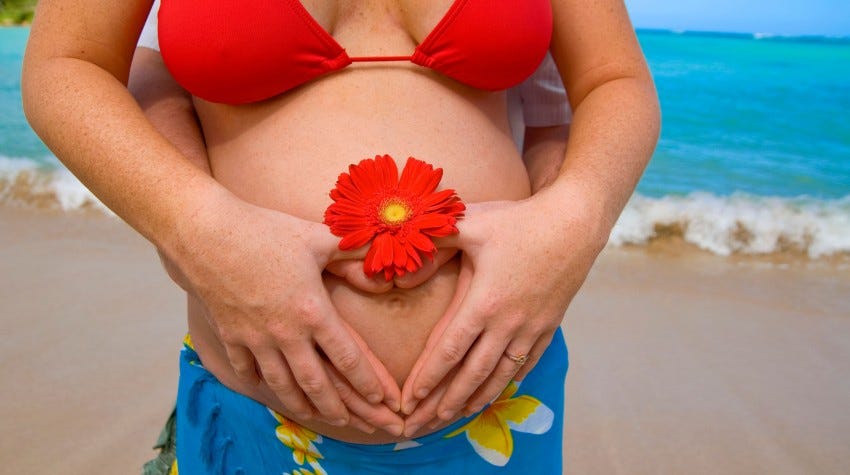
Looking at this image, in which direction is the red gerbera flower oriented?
toward the camera
